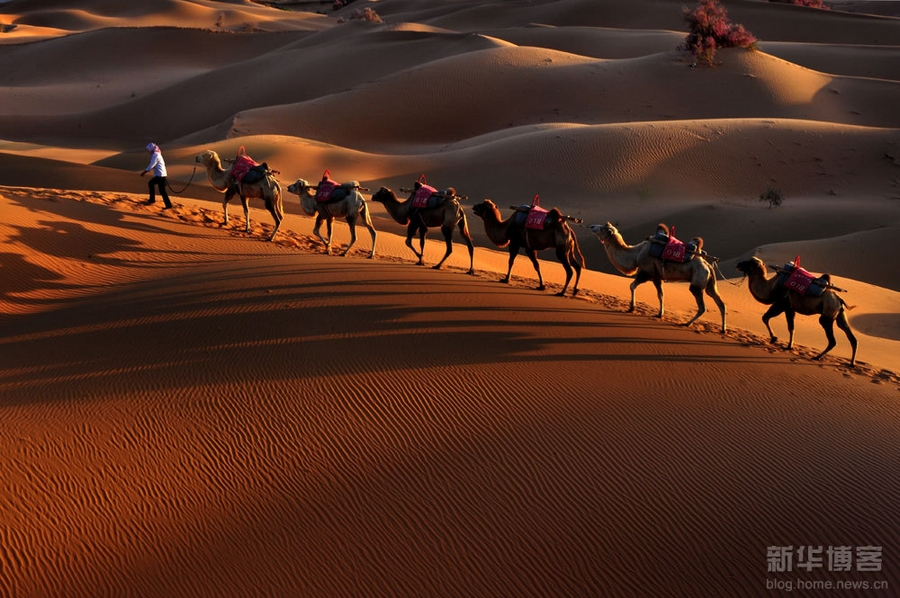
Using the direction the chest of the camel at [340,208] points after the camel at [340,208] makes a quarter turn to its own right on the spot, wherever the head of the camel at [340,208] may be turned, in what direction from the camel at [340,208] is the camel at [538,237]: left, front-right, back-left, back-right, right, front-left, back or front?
back-right

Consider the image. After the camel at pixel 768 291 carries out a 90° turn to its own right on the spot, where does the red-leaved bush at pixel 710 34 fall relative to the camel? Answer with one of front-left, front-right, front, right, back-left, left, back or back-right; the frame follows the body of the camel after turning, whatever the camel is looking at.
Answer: front

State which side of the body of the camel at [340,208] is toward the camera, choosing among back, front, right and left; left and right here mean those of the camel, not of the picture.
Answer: left

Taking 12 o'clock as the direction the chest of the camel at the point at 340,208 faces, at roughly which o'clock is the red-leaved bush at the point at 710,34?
The red-leaved bush is roughly at 4 o'clock from the camel.

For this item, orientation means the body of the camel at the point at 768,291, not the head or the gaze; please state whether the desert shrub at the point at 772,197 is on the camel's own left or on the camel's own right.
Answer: on the camel's own right

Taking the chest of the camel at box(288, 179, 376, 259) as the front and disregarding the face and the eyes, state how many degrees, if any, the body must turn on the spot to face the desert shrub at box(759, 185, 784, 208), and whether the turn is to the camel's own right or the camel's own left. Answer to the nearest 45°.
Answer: approximately 135° to the camel's own right

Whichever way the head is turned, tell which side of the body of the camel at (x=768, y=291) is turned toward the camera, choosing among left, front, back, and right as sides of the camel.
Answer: left

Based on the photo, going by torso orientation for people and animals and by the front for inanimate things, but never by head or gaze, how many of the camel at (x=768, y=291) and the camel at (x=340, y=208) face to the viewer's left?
2

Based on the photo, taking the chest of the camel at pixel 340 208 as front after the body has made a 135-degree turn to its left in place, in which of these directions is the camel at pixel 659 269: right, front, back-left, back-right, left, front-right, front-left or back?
front
